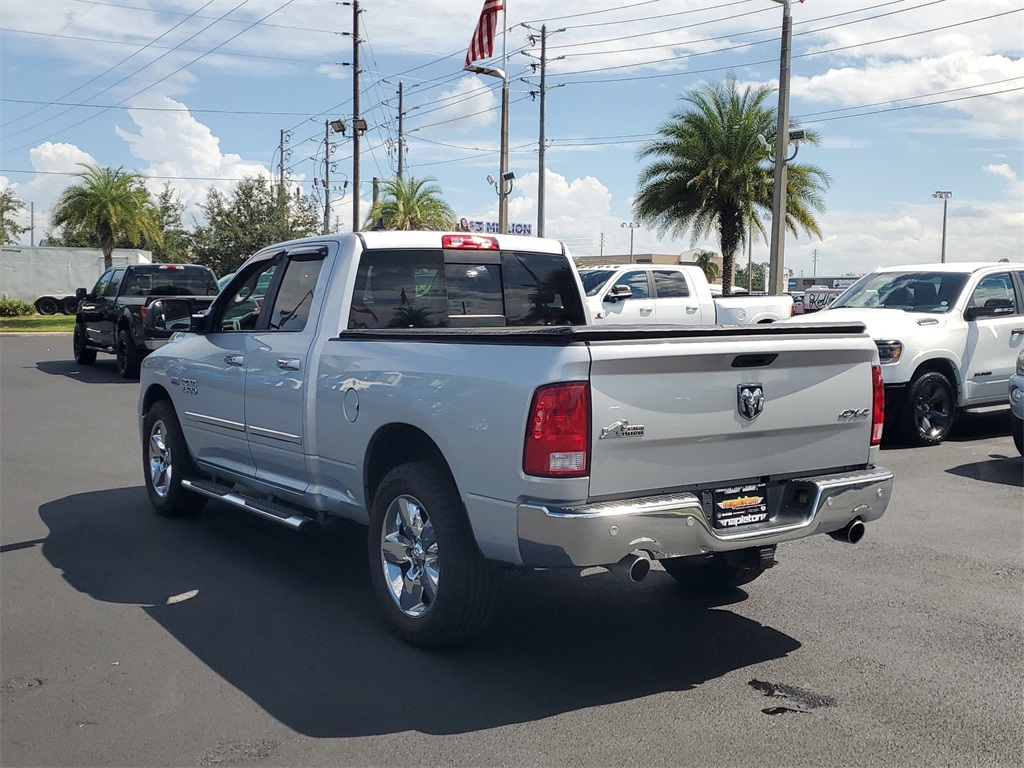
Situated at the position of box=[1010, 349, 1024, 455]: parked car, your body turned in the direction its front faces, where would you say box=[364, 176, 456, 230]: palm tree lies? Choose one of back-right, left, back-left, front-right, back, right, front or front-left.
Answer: right

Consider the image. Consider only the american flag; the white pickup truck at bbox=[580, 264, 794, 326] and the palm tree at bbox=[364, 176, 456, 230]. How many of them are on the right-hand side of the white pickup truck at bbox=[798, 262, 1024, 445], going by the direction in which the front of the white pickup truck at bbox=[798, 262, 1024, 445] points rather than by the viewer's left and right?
3

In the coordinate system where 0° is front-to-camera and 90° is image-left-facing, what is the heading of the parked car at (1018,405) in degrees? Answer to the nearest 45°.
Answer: approximately 45°

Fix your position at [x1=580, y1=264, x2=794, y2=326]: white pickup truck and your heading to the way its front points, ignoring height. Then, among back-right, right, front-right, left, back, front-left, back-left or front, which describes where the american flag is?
right

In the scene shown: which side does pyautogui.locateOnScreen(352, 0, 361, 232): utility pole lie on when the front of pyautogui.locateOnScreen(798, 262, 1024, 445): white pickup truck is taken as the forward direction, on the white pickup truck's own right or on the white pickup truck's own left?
on the white pickup truck's own right

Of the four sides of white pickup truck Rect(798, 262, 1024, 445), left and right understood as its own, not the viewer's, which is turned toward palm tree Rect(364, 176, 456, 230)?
right

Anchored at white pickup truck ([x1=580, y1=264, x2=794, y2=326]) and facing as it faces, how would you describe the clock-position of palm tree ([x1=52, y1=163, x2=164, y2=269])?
The palm tree is roughly at 3 o'clock from the white pickup truck.

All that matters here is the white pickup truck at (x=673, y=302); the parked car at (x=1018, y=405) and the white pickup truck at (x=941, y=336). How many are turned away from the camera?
0

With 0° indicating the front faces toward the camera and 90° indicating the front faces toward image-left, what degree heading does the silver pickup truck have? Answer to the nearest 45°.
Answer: approximately 135°

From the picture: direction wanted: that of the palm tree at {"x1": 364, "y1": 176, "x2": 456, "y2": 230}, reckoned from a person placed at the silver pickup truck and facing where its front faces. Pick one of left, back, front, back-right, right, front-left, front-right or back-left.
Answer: front-right

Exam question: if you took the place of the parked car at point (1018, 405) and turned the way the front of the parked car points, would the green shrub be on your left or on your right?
on your right

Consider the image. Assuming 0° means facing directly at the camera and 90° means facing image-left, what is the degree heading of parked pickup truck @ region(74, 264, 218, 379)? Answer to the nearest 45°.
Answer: approximately 135°

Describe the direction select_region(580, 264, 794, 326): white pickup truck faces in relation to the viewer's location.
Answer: facing the viewer and to the left of the viewer

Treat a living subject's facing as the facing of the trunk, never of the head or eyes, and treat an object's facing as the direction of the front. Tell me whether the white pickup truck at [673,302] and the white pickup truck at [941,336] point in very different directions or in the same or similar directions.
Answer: same or similar directions

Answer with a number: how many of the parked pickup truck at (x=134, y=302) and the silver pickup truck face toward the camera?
0

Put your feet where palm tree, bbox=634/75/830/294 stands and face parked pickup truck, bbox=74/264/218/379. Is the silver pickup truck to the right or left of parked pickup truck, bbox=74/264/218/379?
left

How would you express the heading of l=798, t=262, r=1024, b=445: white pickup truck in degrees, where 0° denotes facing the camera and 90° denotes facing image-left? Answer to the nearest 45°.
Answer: approximately 45°

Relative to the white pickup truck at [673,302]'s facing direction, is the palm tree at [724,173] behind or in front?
behind

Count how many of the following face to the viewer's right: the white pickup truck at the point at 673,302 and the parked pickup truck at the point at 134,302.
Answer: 0

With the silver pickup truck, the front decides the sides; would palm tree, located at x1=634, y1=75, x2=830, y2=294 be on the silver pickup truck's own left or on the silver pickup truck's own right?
on the silver pickup truck's own right

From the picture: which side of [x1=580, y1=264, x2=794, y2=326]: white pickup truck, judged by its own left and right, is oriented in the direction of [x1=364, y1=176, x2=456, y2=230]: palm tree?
right
